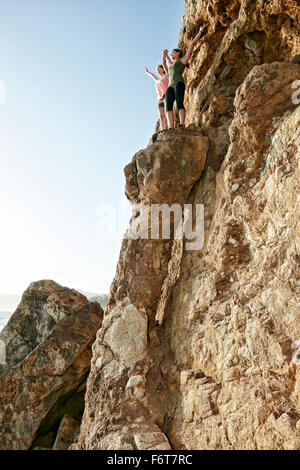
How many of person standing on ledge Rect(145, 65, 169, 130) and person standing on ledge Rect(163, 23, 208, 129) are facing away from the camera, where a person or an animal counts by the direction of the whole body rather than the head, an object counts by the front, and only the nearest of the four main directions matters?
0

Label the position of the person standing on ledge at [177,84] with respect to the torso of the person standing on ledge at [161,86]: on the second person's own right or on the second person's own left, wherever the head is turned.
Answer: on the second person's own left

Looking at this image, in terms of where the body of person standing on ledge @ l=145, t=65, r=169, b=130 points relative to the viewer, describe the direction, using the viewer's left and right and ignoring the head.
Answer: facing the viewer and to the left of the viewer
